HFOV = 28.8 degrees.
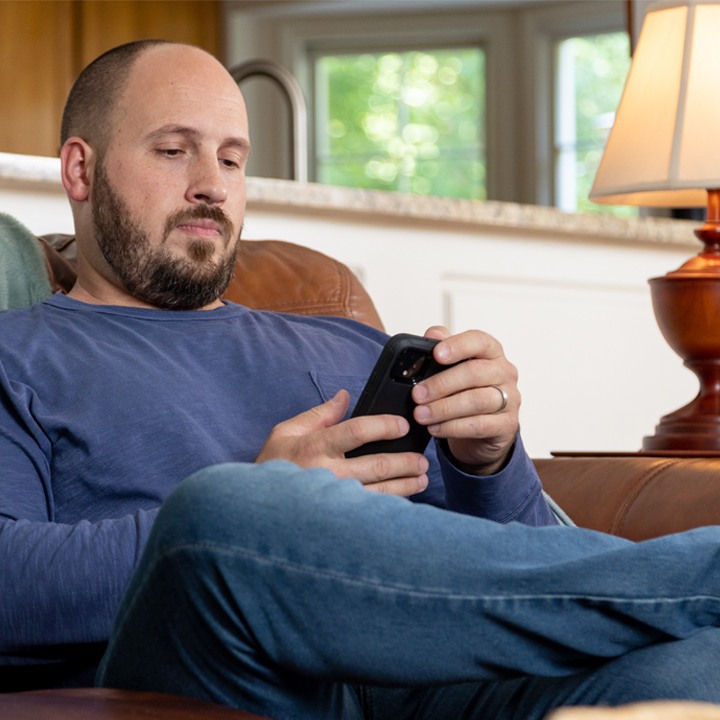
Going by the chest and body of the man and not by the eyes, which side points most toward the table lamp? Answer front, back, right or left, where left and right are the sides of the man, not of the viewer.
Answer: left

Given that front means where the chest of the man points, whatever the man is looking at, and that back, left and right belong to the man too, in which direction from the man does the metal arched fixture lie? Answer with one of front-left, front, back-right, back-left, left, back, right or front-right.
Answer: back-left

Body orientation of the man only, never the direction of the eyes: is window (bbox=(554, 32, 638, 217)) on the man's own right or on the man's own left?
on the man's own left

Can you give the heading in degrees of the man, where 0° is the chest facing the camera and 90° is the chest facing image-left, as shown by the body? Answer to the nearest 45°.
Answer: approximately 315°

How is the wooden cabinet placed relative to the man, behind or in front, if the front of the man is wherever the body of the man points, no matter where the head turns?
behind
